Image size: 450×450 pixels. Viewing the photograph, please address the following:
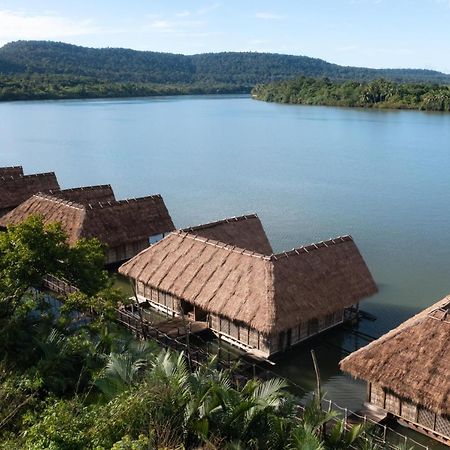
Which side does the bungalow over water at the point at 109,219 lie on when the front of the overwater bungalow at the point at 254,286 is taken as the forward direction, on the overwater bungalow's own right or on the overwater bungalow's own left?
on the overwater bungalow's own right

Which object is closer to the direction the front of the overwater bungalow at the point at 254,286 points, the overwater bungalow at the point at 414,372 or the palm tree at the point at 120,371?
the palm tree

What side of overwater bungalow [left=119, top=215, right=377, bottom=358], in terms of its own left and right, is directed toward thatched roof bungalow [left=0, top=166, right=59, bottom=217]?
right

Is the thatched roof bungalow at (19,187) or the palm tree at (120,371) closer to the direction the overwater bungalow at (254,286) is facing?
the palm tree

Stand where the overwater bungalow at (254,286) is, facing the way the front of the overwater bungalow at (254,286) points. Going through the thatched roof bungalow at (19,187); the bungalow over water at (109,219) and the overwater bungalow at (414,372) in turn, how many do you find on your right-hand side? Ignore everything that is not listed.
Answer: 2
